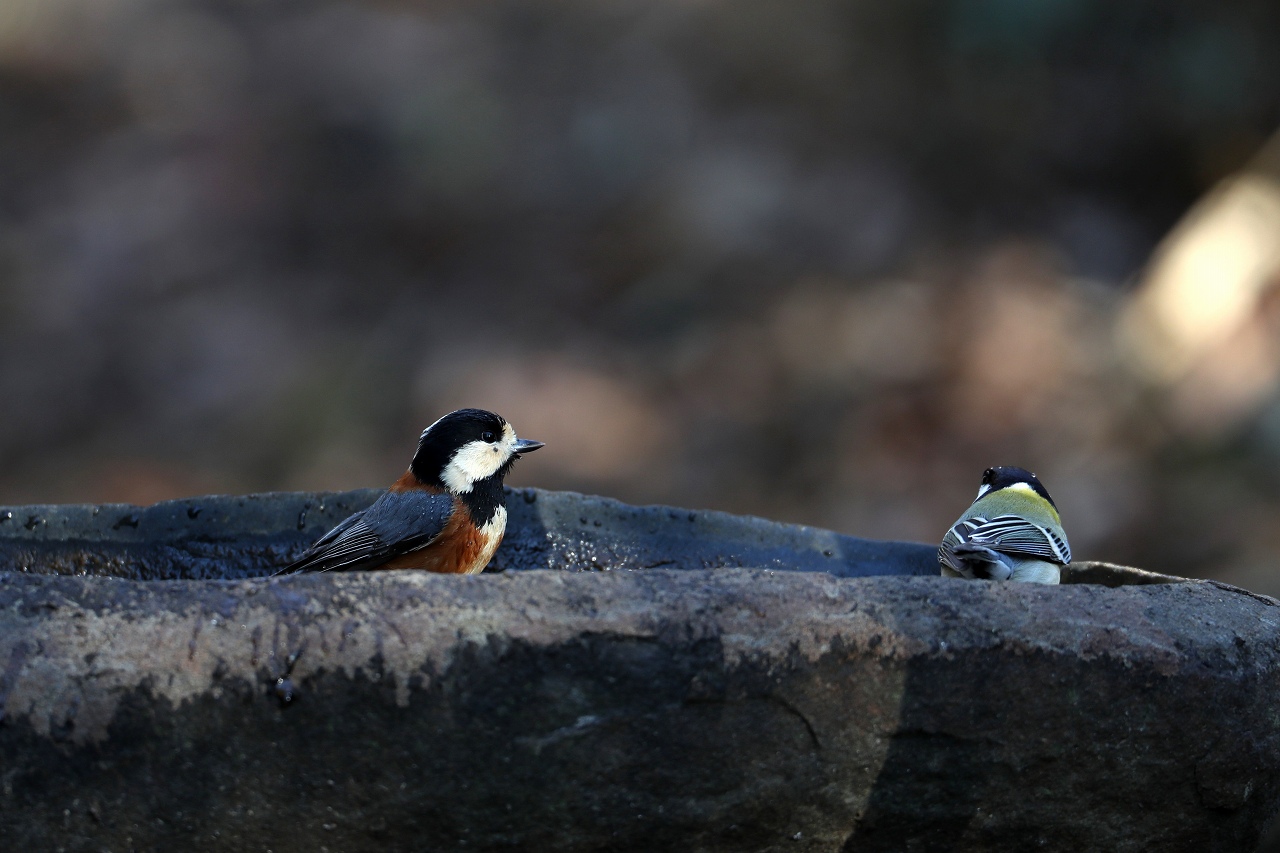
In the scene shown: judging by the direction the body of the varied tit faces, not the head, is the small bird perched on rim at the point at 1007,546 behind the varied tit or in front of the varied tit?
in front

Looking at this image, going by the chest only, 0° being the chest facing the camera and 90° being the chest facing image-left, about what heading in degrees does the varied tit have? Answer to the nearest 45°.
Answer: approximately 270°
